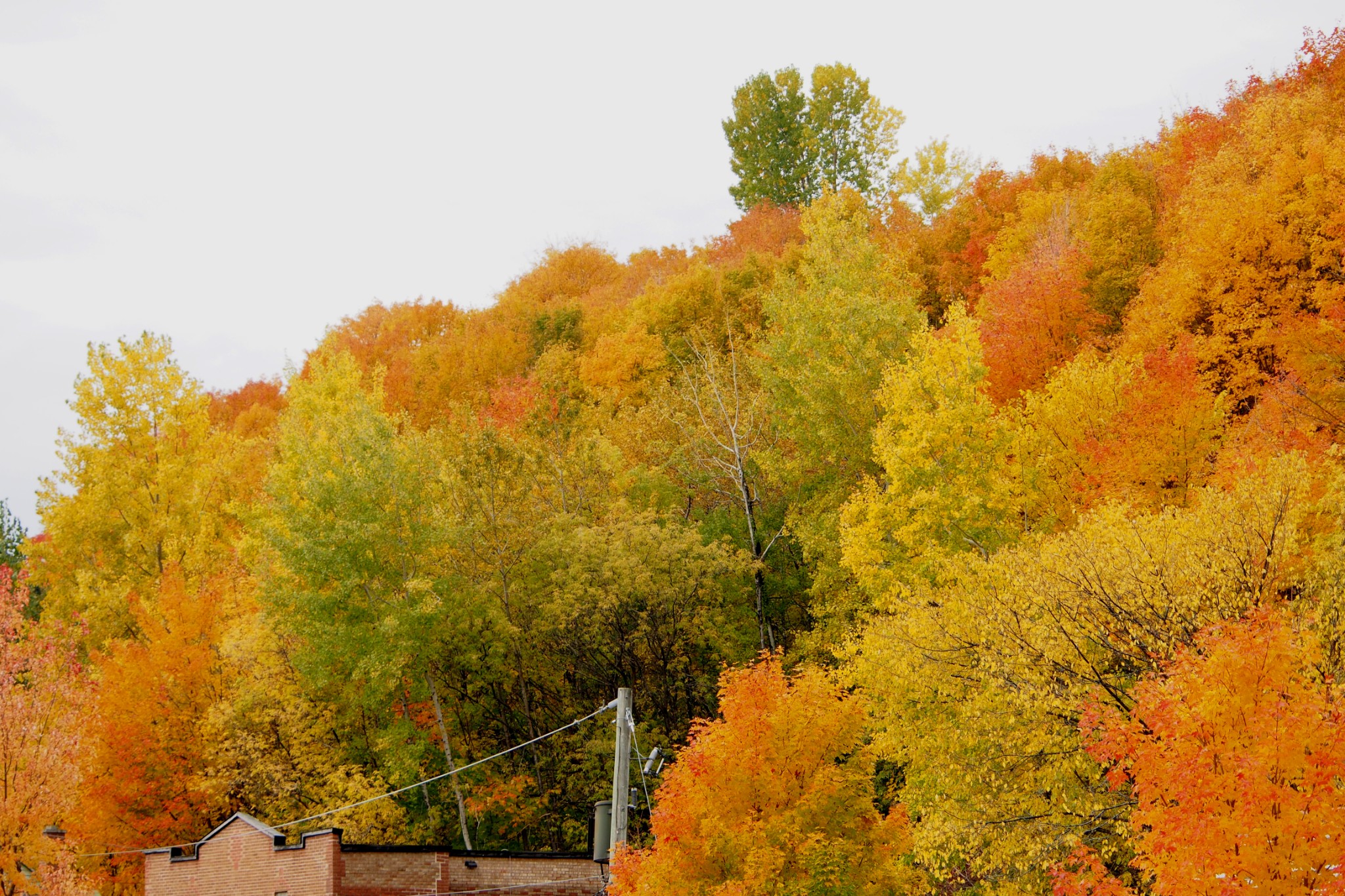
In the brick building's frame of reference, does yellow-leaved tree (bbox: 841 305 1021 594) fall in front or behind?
behind

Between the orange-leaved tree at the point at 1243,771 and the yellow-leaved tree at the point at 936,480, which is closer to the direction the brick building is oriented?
the orange-leaved tree

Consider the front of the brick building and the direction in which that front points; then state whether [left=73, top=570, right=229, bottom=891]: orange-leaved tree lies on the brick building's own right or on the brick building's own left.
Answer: on the brick building's own right

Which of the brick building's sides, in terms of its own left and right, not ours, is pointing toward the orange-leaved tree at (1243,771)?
left

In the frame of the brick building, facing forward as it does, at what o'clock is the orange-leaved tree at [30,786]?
The orange-leaved tree is roughly at 2 o'clock from the brick building.

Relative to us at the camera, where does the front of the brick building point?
facing the viewer and to the left of the viewer

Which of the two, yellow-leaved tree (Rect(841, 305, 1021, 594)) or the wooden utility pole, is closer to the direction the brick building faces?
the wooden utility pole

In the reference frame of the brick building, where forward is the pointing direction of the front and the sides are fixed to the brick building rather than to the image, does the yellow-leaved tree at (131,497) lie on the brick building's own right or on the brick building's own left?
on the brick building's own right

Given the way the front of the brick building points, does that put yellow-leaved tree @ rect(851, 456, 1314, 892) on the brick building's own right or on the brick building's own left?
on the brick building's own left

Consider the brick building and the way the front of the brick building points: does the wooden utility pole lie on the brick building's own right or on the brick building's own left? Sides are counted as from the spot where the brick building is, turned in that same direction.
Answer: on the brick building's own left

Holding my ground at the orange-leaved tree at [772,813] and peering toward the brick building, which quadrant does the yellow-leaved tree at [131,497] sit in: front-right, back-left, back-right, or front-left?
front-right
